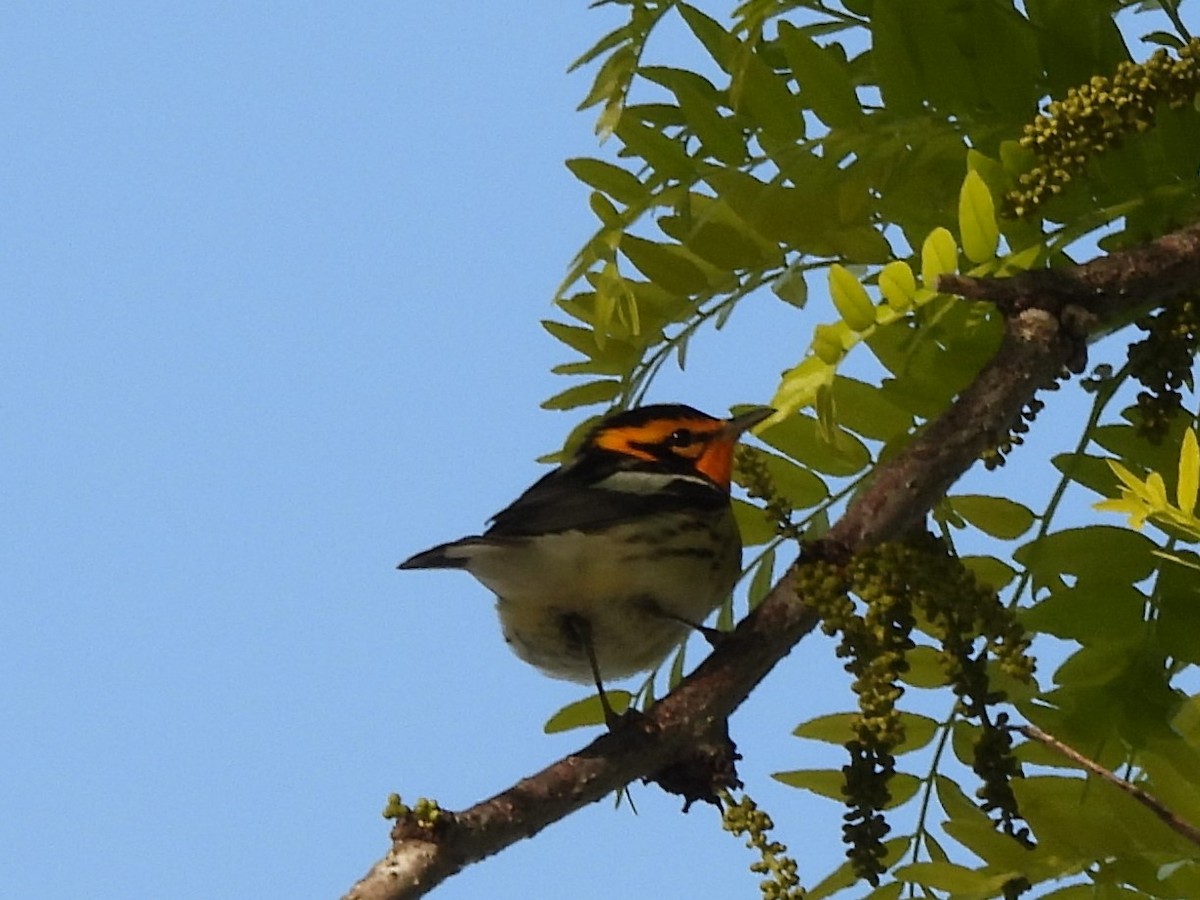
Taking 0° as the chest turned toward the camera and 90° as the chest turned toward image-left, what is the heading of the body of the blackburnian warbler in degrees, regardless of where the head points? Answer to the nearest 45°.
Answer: approximately 270°
